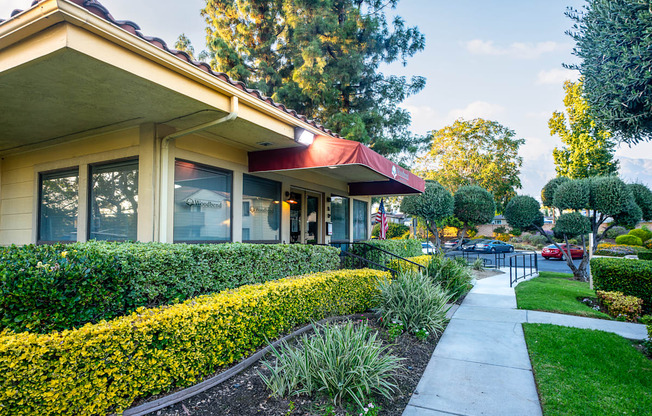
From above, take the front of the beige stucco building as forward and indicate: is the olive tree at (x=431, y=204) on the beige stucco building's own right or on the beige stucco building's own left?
on the beige stucco building's own left

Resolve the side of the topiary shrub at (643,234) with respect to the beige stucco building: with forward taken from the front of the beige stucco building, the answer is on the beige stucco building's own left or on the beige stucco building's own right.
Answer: on the beige stucco building's own left

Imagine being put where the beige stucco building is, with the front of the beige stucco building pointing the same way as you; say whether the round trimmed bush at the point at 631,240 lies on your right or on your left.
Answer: on your left

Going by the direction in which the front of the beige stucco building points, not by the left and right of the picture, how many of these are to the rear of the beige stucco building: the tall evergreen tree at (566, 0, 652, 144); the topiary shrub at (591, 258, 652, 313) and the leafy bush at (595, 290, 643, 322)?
0

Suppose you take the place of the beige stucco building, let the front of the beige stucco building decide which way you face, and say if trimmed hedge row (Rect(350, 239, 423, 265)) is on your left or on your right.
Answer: on your left

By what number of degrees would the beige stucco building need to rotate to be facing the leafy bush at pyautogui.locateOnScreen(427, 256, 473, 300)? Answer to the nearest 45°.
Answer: approximately 45° to its left

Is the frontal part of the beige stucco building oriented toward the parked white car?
no

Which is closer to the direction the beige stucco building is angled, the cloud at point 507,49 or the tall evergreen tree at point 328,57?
the cloud

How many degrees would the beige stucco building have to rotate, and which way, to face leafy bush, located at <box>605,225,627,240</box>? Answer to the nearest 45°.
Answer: approximately 90° to its left

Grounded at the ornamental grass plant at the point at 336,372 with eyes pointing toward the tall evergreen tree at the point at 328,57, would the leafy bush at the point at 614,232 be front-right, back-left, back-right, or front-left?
front-right

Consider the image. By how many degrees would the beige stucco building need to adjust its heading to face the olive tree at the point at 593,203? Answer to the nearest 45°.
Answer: approximately 45° to its left
